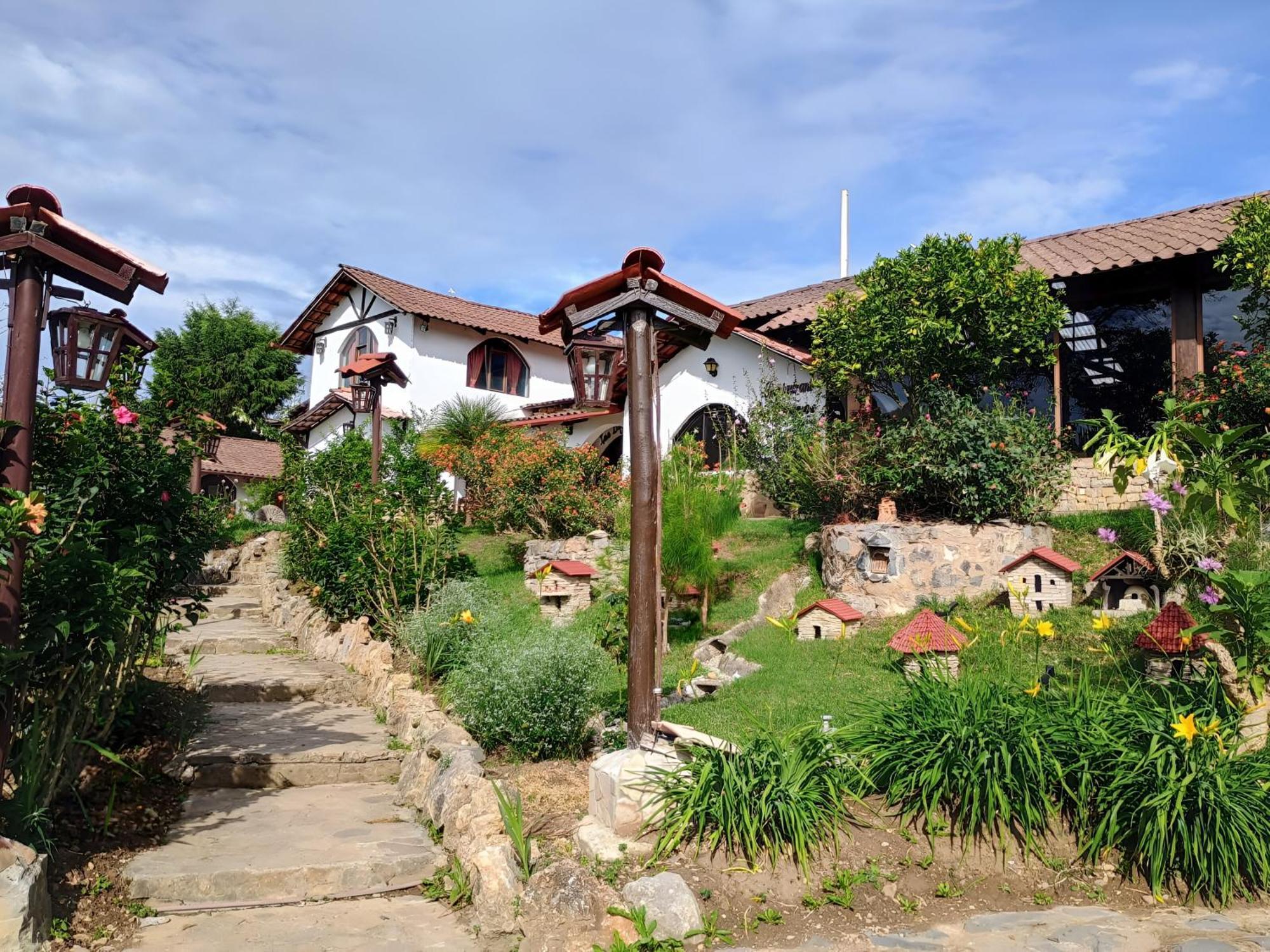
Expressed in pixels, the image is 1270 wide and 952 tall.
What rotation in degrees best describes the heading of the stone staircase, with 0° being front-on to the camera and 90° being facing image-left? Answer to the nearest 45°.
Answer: approximately 0°

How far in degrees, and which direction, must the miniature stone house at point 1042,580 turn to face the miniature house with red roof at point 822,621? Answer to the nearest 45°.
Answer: approximately 90° to its right

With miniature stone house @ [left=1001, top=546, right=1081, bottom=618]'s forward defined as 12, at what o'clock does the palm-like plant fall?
The palm-like plant is roughly at 4 o'clock from the miniature stone house.

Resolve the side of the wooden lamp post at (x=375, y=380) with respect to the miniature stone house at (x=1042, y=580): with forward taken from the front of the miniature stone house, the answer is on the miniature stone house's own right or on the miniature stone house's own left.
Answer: on the miniature stone house's own right

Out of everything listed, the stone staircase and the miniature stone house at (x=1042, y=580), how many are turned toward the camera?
2

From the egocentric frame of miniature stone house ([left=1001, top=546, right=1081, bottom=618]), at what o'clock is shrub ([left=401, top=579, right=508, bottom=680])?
The shrub is roughly at 2 o'clock from the miniature stone house.

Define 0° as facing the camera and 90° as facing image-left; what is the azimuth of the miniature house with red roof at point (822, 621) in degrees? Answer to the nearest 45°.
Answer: approximately 45°

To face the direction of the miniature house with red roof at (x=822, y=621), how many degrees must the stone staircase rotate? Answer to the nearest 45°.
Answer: approximately 135° to its left

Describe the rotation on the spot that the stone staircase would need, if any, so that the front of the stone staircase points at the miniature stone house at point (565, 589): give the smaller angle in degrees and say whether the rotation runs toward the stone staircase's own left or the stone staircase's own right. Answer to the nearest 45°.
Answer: approximately 135° to the stone staircase's own left
